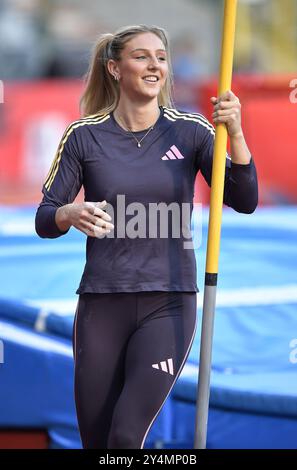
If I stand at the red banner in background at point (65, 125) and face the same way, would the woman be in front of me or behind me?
in front

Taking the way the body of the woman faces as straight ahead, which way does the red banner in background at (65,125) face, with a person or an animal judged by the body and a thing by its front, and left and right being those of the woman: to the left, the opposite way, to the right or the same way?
the same way

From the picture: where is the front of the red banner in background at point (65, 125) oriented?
toward the camera

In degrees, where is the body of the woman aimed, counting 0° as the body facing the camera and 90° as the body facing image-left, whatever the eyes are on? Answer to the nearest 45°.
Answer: approximately 0°

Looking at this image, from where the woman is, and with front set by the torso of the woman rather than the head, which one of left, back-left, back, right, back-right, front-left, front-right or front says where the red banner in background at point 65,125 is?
back
